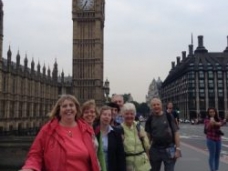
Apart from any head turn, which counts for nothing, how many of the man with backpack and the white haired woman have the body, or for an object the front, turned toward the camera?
2

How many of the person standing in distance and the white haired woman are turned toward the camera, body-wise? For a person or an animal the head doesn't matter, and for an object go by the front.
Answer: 2

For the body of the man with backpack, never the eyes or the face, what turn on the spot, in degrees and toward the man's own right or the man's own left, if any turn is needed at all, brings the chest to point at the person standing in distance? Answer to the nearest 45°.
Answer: approximately 180°

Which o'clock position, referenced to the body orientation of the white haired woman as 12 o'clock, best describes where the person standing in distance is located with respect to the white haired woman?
The person standing in distance is roughly at 7 o'clock from the white haired woman.

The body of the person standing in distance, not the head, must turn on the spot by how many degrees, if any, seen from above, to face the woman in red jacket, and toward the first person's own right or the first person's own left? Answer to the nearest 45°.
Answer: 0° — they already face them

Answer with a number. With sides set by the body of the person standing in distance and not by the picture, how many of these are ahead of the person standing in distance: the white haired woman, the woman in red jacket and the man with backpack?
3
